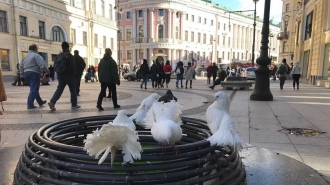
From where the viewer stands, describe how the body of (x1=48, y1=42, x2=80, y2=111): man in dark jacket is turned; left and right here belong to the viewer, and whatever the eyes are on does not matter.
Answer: facing to the right of the viewer

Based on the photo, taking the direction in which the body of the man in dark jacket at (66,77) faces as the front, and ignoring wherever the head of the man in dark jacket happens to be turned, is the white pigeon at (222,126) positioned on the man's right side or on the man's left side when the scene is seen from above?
on the man's right side

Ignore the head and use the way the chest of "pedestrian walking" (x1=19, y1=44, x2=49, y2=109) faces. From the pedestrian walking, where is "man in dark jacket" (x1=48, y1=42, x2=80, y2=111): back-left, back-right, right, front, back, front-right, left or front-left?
right

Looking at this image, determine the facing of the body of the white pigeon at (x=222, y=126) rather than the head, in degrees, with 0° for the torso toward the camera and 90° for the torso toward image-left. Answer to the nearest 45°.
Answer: approximately 135°

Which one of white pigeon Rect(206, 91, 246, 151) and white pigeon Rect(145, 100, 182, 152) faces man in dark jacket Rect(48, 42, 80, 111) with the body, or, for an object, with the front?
white pigeon Rect(206, 91, 246, 151)
